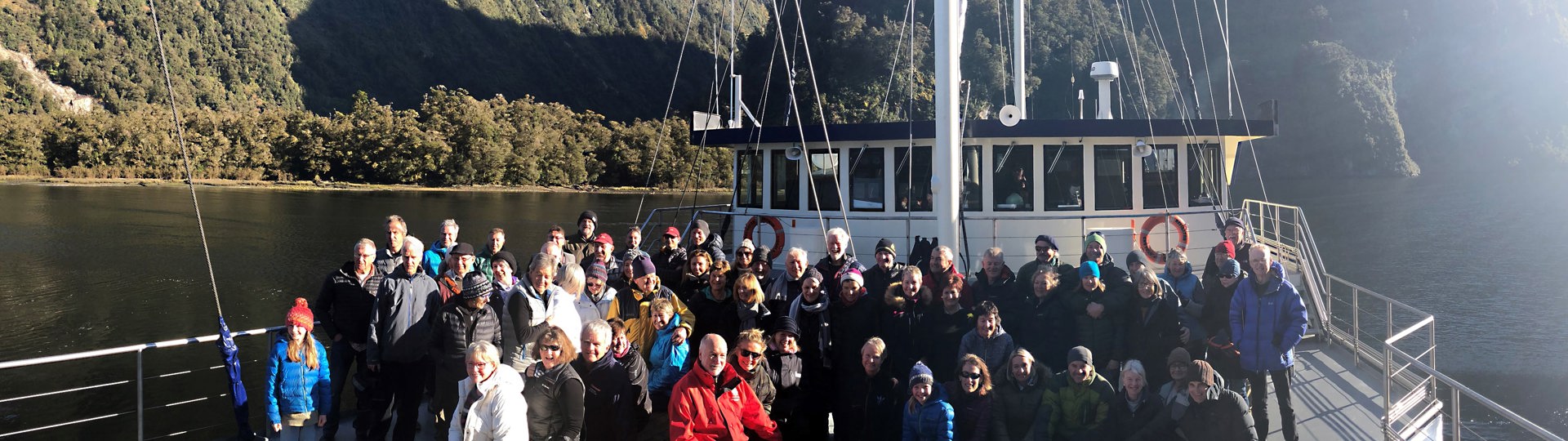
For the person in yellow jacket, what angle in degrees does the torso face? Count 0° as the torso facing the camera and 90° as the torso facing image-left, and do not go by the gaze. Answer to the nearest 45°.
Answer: approximately 0°

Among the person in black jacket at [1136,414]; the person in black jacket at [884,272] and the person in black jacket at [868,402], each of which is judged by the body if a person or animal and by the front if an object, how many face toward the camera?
3

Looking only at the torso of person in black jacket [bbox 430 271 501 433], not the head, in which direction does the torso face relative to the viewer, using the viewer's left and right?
facing the viewer and to the right of the viewer

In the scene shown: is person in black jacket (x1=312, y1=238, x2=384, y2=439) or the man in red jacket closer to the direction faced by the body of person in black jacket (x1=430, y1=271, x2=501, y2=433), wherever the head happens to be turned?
the man in red jacket

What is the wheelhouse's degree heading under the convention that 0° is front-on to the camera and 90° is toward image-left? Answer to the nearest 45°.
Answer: approximately 0°
